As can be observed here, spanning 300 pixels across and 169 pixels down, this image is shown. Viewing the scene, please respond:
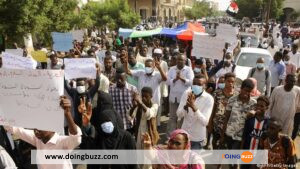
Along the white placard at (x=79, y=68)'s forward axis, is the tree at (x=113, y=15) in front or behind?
behind

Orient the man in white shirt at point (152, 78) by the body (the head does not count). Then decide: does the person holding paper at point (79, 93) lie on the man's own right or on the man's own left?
on the man's own right

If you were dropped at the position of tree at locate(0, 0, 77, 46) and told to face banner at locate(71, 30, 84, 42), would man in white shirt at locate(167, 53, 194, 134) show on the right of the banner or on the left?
right

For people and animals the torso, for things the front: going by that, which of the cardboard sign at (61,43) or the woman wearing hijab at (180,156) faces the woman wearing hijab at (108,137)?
the cardboard sign

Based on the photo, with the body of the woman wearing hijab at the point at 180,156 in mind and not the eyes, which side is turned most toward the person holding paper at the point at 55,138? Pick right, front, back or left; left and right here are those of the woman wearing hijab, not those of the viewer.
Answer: right

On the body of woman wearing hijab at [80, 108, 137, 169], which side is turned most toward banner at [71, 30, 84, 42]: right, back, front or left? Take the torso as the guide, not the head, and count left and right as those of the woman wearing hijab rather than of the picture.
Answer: back

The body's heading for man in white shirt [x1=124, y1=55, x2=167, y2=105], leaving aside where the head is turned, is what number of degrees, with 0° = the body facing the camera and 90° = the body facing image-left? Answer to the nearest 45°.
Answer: approximately 0°

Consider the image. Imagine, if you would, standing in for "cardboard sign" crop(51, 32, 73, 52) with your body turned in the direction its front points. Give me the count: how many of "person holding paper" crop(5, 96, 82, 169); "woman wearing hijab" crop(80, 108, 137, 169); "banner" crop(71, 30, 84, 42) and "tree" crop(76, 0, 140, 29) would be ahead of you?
2

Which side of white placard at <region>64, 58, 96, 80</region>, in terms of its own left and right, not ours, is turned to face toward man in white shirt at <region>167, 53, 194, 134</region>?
left

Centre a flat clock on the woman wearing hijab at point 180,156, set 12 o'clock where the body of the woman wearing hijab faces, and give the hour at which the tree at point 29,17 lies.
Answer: The tree is roughly at 5 o'clock from the woman wearing hijab.

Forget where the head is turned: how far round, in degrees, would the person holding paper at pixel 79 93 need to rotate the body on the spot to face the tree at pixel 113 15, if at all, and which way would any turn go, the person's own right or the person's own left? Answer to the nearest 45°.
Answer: approximately 180°
